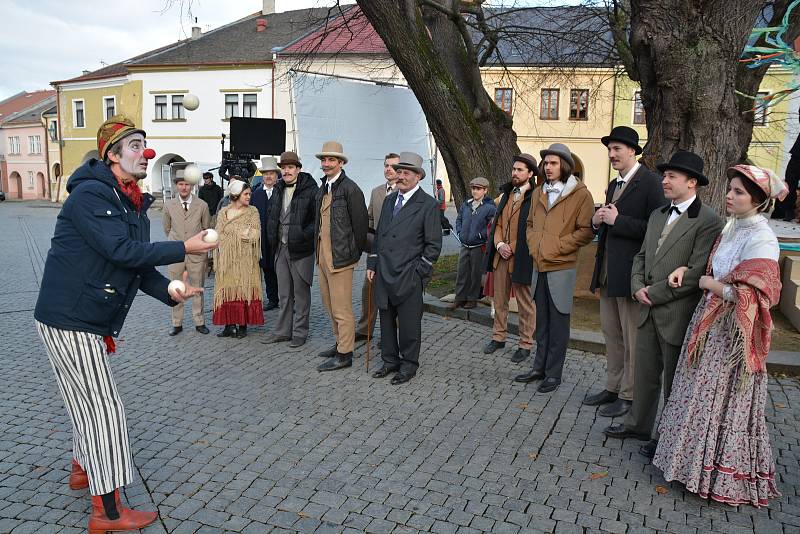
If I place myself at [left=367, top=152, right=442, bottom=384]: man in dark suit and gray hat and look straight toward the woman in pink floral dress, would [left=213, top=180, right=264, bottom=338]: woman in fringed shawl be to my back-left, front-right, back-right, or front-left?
back-right

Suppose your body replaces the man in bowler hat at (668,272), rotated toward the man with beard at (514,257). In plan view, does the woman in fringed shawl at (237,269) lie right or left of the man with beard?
left

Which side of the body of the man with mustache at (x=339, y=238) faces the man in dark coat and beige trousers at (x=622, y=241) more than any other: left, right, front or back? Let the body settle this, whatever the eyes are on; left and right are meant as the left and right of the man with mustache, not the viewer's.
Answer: left

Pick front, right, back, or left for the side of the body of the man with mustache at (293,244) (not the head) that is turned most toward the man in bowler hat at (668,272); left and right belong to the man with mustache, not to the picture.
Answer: left

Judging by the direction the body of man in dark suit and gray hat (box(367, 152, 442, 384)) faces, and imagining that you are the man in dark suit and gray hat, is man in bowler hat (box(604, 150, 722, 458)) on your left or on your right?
on your left

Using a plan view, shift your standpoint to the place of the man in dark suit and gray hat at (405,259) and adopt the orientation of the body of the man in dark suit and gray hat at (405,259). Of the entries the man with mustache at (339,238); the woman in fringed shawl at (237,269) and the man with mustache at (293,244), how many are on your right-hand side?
3

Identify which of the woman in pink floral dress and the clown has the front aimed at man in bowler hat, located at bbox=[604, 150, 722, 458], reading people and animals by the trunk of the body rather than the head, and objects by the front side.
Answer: the clown
